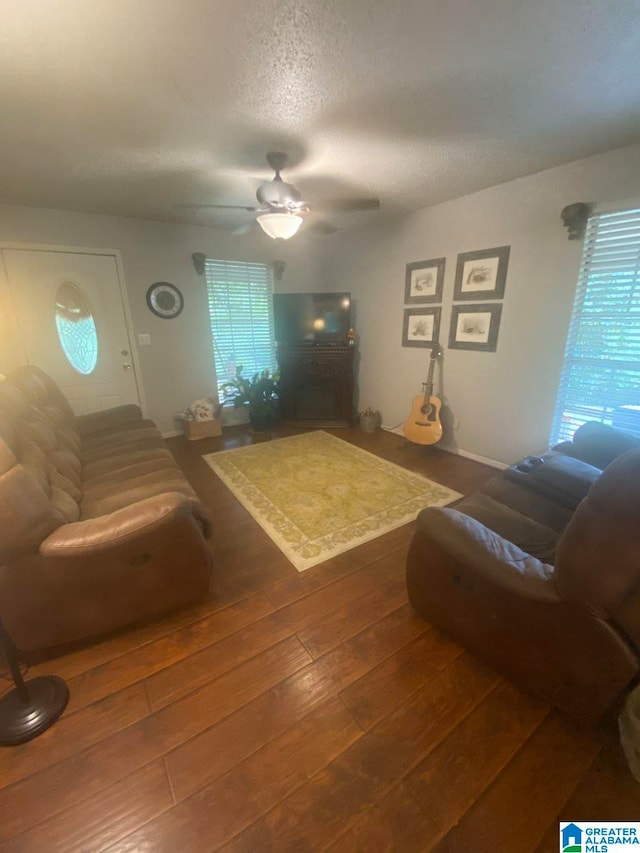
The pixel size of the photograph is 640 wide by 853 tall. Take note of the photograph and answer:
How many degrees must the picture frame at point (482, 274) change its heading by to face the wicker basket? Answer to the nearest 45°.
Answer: approximately 45° to its right

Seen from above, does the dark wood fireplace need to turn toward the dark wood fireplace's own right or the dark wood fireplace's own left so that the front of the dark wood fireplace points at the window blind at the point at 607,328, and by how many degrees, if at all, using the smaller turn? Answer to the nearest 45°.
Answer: approximately 45° to the dark wood fireplace's own left

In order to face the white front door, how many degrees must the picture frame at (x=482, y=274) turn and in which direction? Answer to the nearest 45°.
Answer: approximately 45° to its right

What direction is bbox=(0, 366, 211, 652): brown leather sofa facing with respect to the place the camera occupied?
facing to the right of the viewer

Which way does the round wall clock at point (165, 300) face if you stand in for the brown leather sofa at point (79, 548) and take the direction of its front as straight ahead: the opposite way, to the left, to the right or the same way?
to the right

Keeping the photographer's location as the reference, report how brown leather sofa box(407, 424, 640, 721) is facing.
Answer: facing away from the viewer and to the left of the viewer

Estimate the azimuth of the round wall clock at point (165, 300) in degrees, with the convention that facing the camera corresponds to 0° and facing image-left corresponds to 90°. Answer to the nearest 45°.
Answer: approximately 0°

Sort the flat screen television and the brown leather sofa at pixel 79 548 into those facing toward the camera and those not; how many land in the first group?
1

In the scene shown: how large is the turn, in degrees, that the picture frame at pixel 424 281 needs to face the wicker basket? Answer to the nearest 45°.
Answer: approximately 45° to its right
